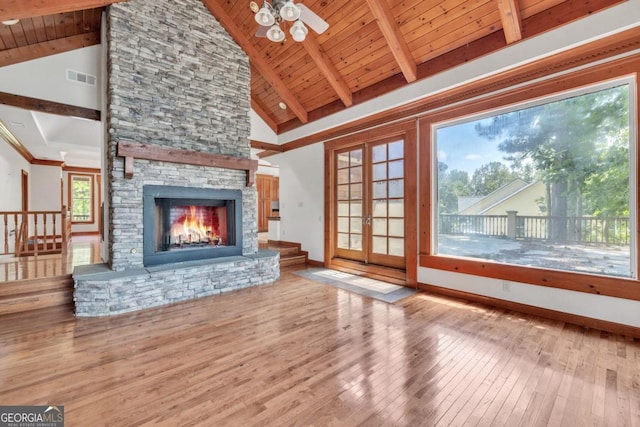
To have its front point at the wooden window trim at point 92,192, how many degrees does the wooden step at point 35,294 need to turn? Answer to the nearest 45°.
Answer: approximately 180°

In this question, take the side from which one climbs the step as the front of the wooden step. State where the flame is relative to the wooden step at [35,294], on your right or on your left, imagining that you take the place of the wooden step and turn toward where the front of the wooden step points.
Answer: on your left

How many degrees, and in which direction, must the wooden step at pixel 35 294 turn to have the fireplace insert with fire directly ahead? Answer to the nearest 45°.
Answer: approximately 90° to its left

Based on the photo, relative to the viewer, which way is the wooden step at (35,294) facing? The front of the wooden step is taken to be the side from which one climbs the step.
toward the camera

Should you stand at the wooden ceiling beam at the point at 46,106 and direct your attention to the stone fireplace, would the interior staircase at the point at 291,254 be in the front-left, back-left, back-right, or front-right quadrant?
front-left

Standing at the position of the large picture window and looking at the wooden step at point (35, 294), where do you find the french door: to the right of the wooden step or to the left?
right
